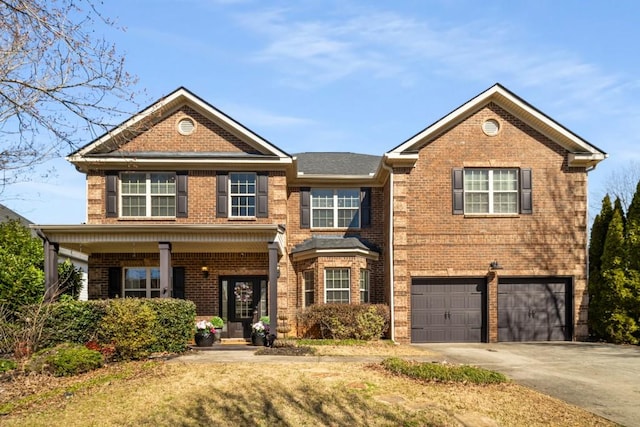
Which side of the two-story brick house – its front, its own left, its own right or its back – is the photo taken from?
front

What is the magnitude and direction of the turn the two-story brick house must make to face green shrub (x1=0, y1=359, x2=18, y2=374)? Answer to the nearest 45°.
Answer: approximately 45° to its right

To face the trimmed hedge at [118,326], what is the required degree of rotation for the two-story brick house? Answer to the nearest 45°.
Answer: approximately 45° to its right

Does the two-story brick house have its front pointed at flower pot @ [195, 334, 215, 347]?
no
